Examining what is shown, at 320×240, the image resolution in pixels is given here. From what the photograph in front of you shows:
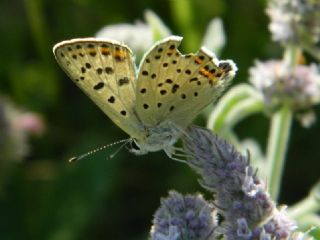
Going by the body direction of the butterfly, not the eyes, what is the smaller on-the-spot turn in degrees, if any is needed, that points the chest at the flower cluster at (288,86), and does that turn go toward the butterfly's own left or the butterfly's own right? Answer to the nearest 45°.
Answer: approximately 135° to the butterfly's own right

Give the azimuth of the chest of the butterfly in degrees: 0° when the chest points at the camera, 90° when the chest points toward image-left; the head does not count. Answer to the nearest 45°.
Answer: approximately 90°
